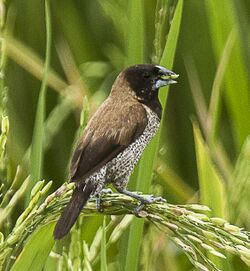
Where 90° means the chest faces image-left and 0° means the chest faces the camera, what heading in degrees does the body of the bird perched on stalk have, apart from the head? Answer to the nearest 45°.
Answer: approximately 270°

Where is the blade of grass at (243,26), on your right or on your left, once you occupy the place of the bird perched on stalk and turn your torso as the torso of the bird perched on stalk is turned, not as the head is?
on your left

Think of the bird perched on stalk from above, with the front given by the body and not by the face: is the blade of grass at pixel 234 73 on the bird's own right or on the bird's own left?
on the bird's own left

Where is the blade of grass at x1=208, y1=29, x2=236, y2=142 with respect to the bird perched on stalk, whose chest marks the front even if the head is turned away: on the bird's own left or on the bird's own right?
on the bird's own left

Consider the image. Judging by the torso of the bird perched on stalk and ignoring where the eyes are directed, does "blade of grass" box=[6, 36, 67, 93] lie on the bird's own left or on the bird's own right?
on the bird's own left
